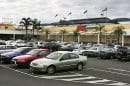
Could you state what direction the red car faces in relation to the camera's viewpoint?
facing the viewer and to the left of the viewer

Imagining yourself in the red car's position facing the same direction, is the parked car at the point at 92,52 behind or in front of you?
behind

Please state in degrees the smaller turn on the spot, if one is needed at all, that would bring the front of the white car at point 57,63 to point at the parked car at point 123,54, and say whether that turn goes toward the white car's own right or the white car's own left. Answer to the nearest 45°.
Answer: approximately 180°

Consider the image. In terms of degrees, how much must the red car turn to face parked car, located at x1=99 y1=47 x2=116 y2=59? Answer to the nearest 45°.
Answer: approximately 180°

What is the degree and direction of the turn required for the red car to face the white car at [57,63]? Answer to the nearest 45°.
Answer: approximately 90° to its left

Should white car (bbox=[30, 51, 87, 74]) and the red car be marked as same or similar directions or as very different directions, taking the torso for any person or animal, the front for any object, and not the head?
same or similar directions

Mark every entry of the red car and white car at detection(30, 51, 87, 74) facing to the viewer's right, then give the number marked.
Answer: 0

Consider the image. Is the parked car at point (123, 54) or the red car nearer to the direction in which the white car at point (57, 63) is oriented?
the red car
